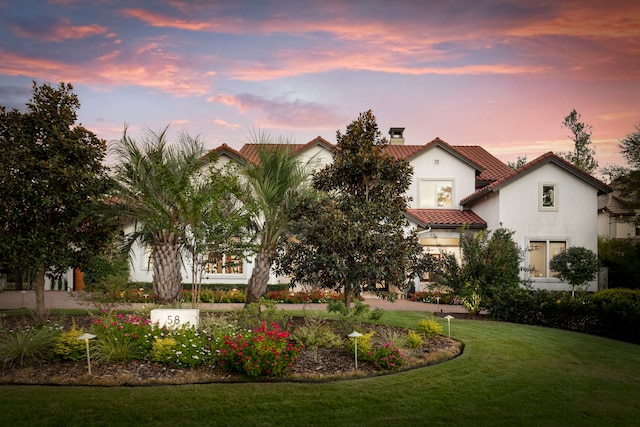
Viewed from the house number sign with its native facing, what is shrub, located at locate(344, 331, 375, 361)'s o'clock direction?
The shrub is roughly at 10 o'clock from the house number sign.

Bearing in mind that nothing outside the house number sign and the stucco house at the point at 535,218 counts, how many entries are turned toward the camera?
2

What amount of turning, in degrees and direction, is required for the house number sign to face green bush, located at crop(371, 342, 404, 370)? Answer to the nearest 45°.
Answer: approximately 45° to its left

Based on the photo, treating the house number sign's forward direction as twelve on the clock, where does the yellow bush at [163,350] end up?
The yellow bush is roughly at 12 o'clock from the house number sign.

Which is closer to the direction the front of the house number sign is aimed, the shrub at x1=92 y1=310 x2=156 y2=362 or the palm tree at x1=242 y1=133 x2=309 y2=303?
the shrub

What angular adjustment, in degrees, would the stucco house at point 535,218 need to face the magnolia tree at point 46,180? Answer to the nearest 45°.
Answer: approximately 45° to its right

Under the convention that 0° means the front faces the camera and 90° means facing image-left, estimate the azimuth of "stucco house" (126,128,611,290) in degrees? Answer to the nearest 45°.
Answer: approximately 0°

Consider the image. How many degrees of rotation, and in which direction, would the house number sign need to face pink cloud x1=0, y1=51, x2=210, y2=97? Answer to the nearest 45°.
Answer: approximately 180°

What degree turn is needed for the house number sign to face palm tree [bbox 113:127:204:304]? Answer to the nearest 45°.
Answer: approximately 180°
